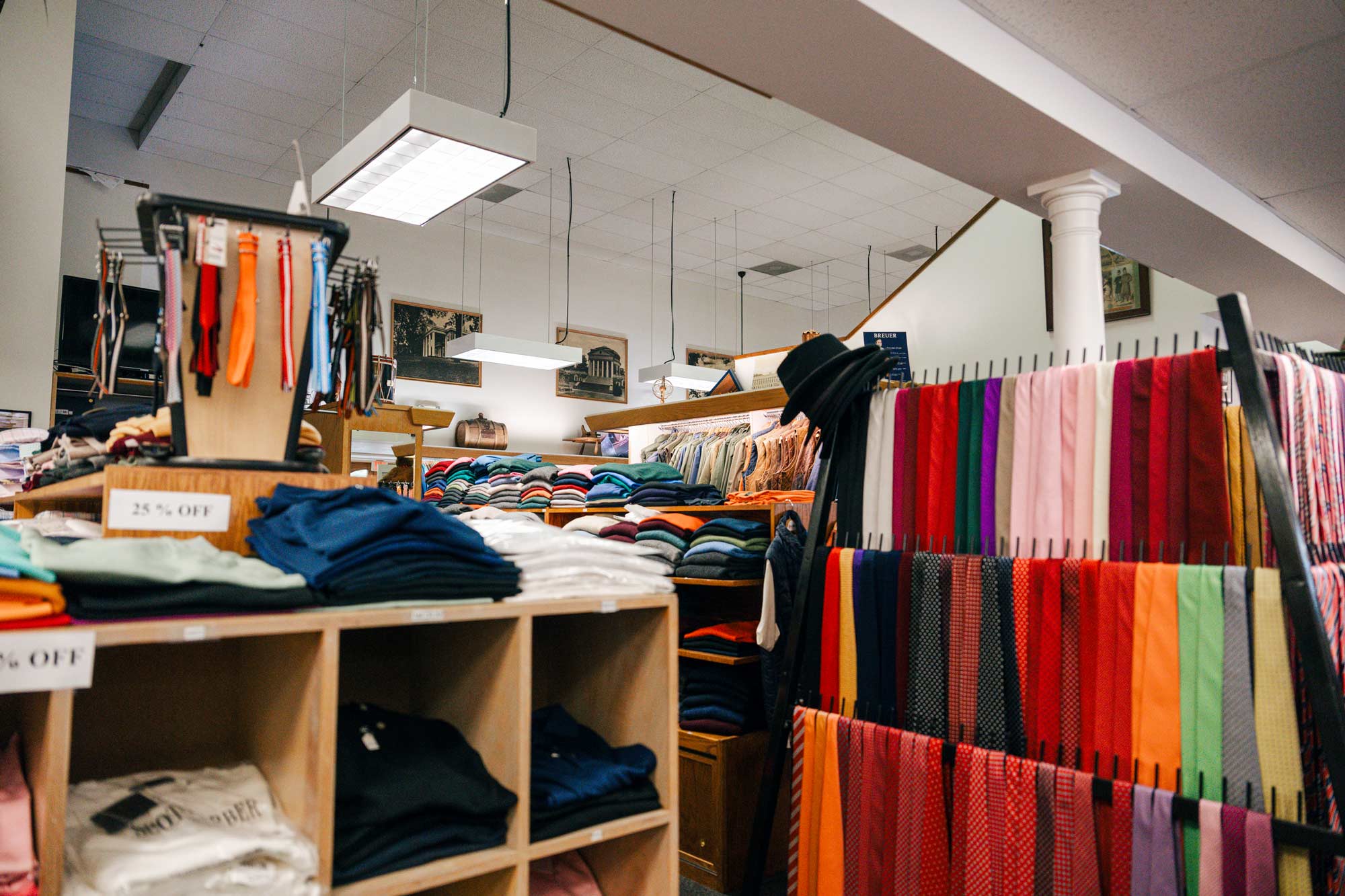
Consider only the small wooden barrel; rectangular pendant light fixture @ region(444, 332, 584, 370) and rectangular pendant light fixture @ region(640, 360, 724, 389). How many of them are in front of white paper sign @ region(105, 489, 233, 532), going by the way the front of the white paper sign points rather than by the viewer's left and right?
0

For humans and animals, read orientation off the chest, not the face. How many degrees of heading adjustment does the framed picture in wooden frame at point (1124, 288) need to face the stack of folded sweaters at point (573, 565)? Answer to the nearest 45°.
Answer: approximately 45° to its right

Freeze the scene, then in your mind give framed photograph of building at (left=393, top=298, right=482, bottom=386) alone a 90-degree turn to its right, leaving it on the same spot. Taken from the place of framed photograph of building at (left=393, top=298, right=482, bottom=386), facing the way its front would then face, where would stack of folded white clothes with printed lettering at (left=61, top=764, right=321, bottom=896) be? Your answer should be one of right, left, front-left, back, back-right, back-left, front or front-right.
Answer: front-left

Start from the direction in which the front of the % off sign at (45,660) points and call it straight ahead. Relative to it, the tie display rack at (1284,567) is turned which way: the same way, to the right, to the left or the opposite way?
to the right

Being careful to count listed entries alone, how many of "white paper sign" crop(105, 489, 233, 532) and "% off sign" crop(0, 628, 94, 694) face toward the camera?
2

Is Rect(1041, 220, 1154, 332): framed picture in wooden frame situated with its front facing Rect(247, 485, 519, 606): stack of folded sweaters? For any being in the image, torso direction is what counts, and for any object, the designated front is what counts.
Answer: no

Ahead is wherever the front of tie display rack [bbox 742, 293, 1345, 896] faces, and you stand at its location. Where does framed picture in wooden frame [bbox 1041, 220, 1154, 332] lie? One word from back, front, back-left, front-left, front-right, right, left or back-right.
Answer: back-right

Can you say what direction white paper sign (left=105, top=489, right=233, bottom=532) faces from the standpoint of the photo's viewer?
facing the viewer

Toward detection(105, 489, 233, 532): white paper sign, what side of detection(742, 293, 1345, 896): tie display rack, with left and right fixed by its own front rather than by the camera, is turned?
front

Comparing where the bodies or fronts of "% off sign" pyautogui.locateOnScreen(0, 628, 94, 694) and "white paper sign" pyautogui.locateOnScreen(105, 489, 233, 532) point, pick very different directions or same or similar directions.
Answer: same or similar directions

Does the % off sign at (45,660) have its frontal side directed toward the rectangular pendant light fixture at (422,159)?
no

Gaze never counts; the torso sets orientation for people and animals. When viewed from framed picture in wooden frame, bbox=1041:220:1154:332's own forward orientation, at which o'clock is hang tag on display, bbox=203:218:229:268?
The hang tag on display is roughly at 2 o'clock from the framed picture in wooden frame.

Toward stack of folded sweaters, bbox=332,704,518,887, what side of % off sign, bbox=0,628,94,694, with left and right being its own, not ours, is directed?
left

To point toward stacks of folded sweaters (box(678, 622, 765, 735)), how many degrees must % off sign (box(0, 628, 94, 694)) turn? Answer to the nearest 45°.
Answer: approximately 135° to its left
